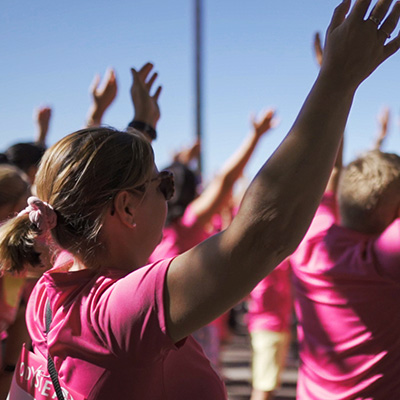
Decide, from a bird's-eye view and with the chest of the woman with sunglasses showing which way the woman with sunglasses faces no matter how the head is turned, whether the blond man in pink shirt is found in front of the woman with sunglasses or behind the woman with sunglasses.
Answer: in front

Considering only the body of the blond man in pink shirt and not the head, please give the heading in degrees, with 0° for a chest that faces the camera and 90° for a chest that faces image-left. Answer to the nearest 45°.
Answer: approximately 180°

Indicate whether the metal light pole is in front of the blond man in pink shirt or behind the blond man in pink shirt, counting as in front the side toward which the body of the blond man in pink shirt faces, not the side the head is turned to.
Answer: in front

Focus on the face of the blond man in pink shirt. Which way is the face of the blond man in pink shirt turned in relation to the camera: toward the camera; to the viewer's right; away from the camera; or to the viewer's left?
away from the camera

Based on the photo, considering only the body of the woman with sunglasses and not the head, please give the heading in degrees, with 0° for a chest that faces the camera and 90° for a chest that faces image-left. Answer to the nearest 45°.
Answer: approximately 225°

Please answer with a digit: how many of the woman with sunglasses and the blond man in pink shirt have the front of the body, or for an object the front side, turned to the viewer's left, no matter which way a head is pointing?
0

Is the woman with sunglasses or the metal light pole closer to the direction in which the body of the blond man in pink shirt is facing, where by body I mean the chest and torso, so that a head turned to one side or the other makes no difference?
the metal light pole

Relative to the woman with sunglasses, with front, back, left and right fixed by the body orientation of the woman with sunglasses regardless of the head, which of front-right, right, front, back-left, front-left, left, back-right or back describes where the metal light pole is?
front-left

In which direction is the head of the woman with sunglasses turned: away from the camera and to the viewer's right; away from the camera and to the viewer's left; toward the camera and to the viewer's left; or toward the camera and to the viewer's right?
away from the camera and to the viewer's right
